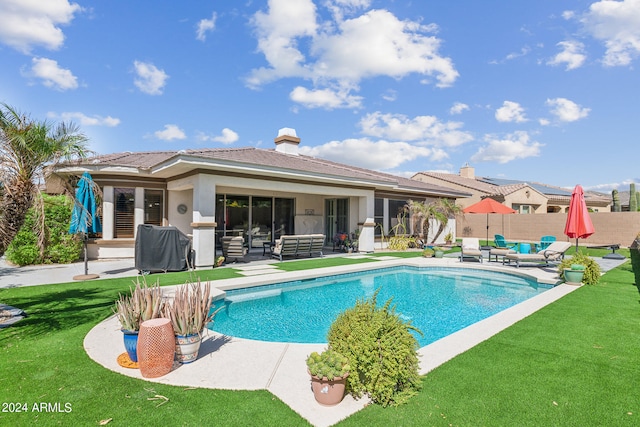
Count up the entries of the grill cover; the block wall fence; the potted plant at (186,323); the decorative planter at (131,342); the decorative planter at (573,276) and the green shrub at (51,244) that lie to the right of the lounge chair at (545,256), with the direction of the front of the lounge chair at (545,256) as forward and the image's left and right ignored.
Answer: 1

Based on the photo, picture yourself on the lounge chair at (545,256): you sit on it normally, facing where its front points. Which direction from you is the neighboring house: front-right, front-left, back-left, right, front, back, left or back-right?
right

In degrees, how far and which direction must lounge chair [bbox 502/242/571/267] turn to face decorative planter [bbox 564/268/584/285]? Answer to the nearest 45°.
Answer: approximately 90° to its left

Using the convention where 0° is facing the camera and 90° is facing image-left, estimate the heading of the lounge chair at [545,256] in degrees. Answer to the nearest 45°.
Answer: approximately 90°

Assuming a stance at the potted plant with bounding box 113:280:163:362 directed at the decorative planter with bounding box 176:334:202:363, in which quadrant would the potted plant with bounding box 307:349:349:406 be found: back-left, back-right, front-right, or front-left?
front-right

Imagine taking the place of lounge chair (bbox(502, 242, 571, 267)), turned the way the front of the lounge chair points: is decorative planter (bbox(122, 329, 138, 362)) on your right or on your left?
on your left

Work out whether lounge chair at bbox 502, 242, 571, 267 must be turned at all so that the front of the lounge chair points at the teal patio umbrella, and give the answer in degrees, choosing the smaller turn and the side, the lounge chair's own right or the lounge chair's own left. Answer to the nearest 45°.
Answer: approximately 45° to the lounge chair's own left

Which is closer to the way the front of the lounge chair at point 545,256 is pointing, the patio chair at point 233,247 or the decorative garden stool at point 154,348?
the patio chair

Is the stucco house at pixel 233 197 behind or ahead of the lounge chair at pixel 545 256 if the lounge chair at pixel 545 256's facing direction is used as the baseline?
ahead

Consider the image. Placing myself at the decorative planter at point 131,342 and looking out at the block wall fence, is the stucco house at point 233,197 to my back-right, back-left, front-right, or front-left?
front-left

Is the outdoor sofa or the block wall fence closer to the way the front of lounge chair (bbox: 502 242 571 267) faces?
the outdoor sofa

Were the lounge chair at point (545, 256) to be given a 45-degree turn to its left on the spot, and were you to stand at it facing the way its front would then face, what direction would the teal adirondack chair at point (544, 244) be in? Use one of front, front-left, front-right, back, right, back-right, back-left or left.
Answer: back-right

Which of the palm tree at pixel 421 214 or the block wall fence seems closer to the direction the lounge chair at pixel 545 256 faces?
the palm tree

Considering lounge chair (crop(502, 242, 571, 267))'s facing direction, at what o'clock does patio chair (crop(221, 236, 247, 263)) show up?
The patio chair is roughly at 11 o'clock from the lounge chair.

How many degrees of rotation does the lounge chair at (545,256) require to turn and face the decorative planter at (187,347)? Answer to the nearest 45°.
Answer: approximately 90° to its left

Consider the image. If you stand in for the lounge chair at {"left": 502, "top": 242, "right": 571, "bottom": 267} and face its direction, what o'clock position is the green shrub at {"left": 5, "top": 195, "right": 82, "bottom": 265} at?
The green shrub is roughly at 11 o'clock from the lounge chair.

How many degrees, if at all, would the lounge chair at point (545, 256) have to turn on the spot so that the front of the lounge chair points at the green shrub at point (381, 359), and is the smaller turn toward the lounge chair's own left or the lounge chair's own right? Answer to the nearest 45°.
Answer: approximately 90° to the lounge chair's own left
